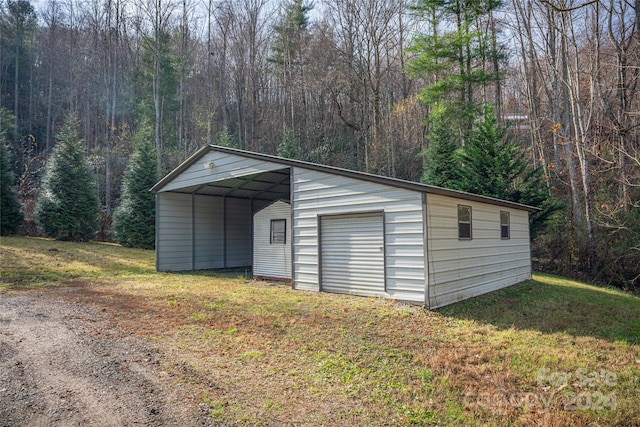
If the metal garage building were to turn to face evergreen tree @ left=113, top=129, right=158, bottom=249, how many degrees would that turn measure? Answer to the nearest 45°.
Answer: approximately 90° to its right

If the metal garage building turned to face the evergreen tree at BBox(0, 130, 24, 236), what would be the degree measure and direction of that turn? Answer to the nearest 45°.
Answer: approximately 90° to its right

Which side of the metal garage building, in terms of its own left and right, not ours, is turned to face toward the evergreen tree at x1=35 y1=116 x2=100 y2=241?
right

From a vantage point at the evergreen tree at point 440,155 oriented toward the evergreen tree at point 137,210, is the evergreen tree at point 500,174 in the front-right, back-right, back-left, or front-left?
back-left

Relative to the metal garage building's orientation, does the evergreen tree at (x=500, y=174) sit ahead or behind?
behind

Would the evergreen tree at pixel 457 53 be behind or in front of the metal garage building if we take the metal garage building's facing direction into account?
behind

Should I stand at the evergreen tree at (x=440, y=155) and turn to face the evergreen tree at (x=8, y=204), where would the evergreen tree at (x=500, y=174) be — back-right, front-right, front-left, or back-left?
back-left
